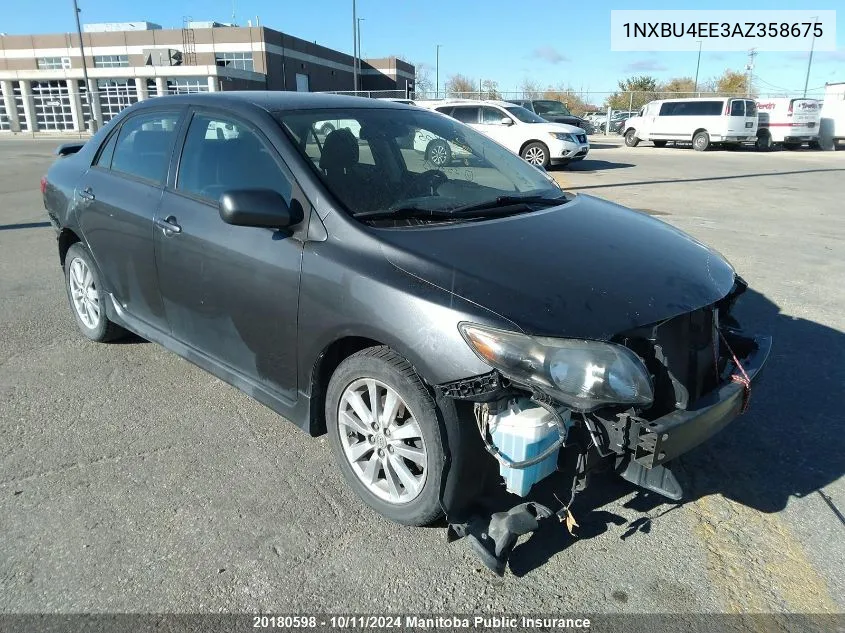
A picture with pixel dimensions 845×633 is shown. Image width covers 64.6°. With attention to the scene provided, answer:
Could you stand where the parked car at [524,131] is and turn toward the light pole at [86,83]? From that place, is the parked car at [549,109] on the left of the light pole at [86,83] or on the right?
right

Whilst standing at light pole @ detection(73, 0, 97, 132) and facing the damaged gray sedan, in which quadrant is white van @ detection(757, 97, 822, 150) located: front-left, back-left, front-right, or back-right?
front-left

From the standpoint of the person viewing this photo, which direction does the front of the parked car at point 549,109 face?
facing the viewer and to the right of the viewer

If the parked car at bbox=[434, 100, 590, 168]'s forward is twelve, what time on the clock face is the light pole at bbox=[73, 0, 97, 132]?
The light pole is roughly at 6 o'clock from the parked car.

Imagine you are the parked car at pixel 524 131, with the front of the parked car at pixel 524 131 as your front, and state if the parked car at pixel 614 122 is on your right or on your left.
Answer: on your left

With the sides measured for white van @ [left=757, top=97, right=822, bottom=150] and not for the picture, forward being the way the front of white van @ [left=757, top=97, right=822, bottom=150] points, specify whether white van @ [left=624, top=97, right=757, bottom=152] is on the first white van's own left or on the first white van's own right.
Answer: on the first white van's own left

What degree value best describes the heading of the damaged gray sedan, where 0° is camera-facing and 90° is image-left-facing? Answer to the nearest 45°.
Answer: approximately 315°

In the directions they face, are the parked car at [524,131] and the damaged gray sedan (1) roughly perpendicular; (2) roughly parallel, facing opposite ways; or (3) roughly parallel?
roughly parallel

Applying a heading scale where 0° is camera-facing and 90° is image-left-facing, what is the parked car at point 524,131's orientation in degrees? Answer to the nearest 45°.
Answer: approximately 315°

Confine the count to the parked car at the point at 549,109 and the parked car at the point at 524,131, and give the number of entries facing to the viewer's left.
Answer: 0

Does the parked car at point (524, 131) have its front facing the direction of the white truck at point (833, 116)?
no

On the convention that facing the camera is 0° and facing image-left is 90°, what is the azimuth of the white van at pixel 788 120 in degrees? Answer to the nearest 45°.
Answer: approximately 135°

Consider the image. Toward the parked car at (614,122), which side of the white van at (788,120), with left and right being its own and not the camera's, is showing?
front

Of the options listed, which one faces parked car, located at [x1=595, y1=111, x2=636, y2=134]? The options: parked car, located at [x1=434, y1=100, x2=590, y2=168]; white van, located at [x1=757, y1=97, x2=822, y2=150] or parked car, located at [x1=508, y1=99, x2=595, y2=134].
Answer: the white van

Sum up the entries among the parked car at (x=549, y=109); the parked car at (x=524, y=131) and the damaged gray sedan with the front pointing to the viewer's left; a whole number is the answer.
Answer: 0

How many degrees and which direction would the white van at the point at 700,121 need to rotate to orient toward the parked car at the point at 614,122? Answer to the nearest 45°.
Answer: approximately 45° to its right

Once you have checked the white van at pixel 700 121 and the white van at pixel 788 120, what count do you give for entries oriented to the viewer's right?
0
